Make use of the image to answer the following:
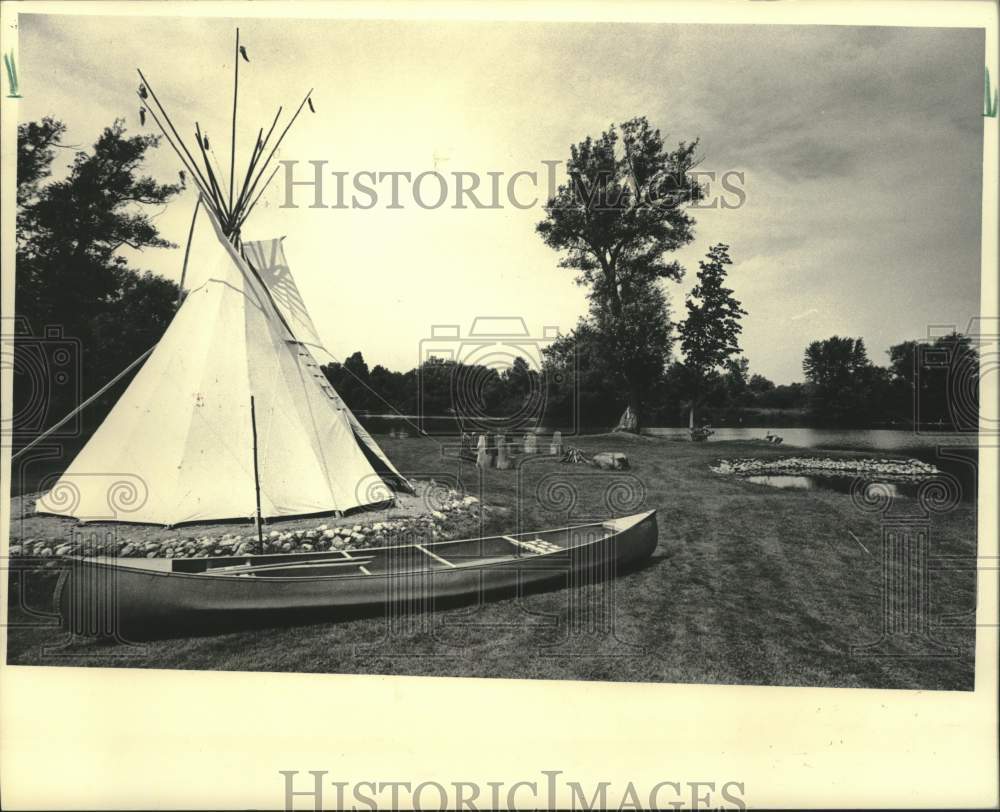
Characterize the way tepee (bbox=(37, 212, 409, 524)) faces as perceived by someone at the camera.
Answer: facing to the right of the viewer
